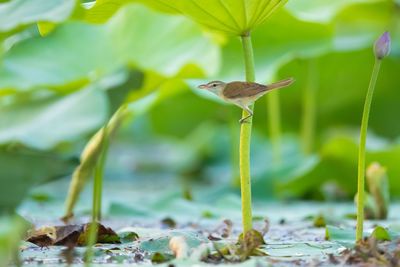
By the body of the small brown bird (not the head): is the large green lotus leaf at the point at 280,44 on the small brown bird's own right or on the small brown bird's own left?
on the small brown bird's own right

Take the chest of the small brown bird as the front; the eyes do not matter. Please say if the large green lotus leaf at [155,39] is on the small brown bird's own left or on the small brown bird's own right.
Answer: on the small brown bird's own right

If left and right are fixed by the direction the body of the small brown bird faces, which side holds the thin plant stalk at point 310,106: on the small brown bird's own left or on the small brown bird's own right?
on the small brown bird's own right

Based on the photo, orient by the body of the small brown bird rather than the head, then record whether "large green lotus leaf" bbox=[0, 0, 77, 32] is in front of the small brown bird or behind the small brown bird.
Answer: in front

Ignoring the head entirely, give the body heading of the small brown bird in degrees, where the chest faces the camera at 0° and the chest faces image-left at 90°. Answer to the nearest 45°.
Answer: approximately 90°
